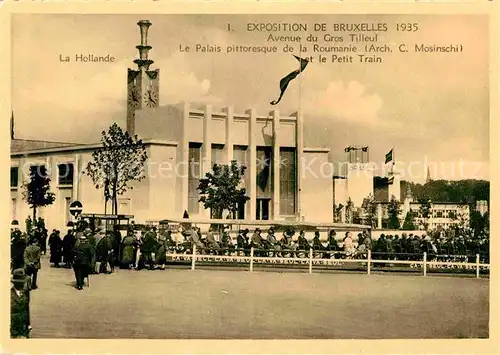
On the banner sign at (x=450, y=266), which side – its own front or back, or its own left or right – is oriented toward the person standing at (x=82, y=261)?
right

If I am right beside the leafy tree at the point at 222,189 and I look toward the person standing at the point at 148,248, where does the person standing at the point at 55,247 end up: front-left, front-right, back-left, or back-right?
front-right

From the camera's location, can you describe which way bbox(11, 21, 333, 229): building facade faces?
facing the viewer and to the right of the viewer

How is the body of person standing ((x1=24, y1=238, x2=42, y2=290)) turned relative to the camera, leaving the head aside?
away from the camera

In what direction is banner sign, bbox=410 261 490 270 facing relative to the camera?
toward the camera
